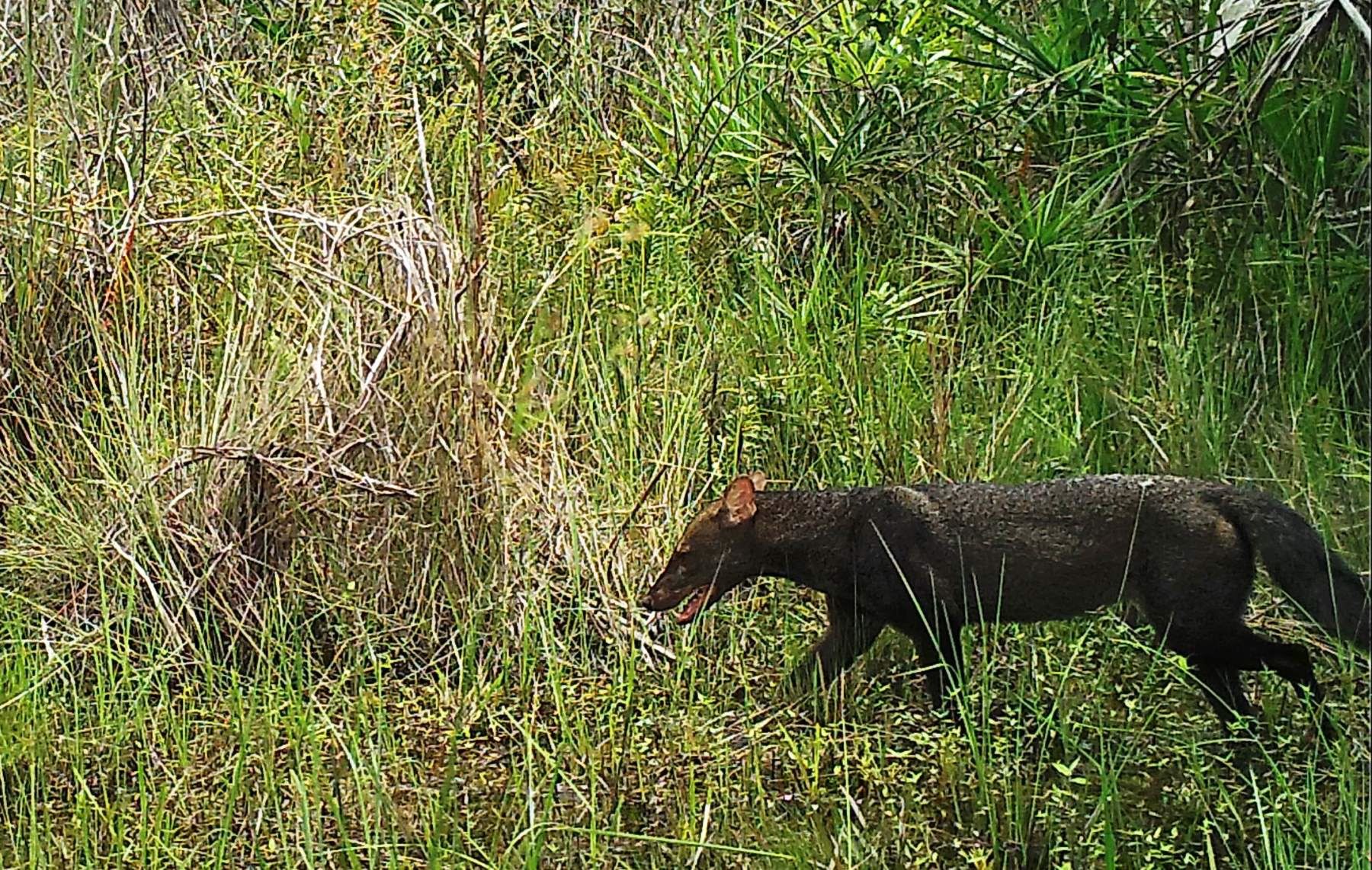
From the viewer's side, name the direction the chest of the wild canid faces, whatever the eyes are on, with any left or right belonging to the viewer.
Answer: facing to the left of the viewer
